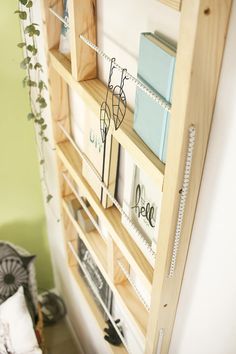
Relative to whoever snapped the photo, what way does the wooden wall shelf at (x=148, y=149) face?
facing the viewer and to the left of the viewer

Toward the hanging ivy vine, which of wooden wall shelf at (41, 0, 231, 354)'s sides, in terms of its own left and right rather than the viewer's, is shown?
right

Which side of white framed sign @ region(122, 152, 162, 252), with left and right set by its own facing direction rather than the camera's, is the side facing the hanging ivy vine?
right

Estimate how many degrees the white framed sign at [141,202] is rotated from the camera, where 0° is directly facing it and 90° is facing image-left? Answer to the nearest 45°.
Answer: approximately 45°
